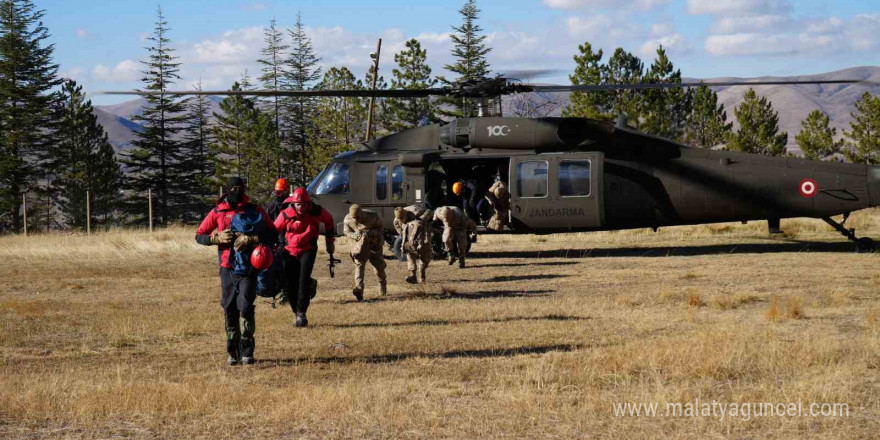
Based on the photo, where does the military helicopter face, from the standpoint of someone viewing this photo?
facing to the left of the viewer

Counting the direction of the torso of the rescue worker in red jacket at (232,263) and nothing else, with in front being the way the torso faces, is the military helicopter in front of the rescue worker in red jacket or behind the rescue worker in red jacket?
behind

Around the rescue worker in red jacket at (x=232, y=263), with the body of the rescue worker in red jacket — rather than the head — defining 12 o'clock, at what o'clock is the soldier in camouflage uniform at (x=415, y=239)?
The soldier in camouflage uniform is roughly at 7 o'clock from the rescue worker in red jacket.

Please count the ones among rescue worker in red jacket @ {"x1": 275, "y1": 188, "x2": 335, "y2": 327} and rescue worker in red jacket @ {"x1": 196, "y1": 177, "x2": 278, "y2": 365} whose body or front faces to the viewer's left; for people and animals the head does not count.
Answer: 0

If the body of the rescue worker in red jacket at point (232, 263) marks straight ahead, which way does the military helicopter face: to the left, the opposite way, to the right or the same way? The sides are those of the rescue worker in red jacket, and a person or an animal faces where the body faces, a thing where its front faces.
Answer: to the right

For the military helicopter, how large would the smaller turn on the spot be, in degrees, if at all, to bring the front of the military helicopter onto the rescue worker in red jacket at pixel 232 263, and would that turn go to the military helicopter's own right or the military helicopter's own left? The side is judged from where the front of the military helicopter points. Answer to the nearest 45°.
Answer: approximately 45° to the military helicopter's own left

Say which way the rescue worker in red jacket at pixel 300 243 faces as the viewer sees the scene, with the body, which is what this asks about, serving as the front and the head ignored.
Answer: toward the camera

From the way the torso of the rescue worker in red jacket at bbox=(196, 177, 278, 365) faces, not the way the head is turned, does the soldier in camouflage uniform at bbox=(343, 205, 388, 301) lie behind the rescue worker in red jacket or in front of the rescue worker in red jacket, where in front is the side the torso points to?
behind

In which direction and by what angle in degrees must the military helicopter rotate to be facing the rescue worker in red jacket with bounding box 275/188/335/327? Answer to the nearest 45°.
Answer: approximately 45° to its left

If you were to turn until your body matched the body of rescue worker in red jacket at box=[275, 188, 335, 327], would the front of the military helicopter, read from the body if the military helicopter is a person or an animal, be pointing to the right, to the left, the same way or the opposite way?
to the right

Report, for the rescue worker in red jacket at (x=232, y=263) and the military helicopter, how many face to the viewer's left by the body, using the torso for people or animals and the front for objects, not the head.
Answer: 1

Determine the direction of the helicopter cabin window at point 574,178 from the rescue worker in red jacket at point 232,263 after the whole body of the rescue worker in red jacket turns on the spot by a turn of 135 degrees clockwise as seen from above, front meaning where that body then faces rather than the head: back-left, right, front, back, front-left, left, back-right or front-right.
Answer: right
